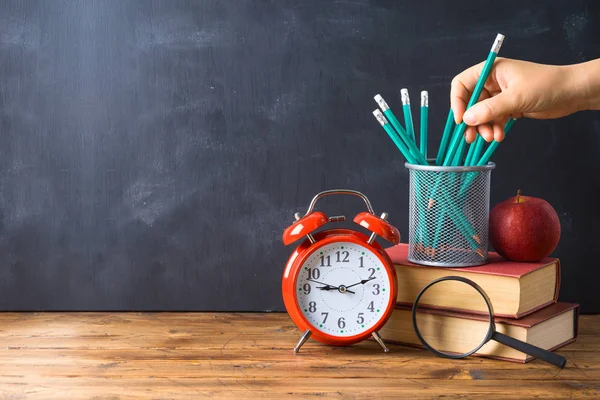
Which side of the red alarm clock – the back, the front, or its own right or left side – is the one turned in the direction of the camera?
front
